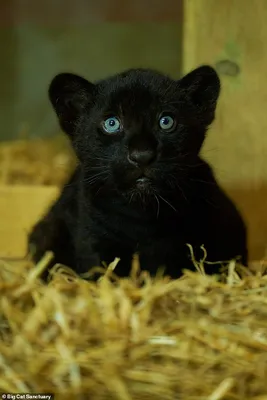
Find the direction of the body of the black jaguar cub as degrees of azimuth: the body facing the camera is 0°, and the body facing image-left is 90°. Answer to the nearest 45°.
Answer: approximately 0°
